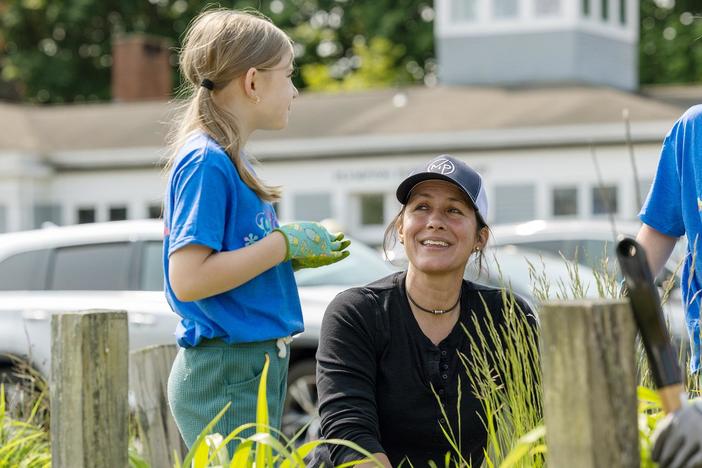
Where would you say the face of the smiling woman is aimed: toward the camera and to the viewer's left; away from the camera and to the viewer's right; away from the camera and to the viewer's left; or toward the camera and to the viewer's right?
toward the camera and to the viewer's left

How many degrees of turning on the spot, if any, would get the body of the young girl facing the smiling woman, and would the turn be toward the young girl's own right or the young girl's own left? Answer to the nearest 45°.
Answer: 0° — they already face them

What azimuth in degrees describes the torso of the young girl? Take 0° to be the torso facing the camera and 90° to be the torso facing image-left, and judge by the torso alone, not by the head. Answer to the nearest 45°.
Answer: approximately 270°

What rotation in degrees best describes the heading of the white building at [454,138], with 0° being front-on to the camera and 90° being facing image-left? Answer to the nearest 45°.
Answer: approximately 0°

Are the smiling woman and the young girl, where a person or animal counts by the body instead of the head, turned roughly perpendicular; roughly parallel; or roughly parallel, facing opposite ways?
roughly perpendicular

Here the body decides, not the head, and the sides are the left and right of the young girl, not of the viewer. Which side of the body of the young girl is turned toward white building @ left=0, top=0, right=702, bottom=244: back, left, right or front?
left

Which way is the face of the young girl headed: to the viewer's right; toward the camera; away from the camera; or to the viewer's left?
to the viewer's right

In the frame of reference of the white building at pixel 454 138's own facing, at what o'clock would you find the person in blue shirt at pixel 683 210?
The person in blue shirt is roughly at 12 o'clock from the white building.

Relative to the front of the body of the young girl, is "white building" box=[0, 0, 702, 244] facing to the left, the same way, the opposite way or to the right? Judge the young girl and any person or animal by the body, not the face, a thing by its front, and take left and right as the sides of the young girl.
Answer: to the right

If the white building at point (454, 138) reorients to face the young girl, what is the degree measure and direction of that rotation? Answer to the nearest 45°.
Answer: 0° — it already faces them
